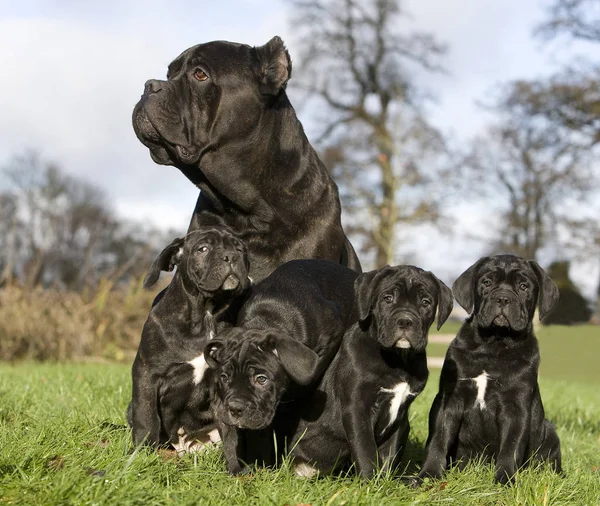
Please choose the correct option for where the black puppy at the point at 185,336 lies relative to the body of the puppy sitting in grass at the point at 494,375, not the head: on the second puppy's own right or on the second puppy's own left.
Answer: on the second puppy's own right

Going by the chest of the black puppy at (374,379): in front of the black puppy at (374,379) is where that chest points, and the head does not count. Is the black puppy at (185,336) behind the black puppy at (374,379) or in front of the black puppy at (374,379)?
behind

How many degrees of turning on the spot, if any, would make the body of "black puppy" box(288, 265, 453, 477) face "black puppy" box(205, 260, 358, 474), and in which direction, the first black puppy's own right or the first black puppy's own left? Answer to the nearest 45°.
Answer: approximately 135° to the first black puppy's own right
